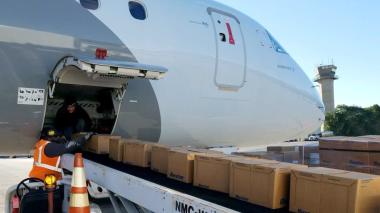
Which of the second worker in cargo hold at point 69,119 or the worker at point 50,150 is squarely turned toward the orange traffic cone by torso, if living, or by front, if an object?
the second worker in cargo hold

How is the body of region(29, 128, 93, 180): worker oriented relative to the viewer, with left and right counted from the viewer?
facing away from the viewer and to the right of the viewer

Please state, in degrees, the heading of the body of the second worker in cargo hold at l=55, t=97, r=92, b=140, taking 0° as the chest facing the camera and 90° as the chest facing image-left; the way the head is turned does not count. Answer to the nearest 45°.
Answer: approximately 0°

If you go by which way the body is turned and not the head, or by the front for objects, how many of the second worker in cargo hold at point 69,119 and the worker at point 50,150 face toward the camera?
1

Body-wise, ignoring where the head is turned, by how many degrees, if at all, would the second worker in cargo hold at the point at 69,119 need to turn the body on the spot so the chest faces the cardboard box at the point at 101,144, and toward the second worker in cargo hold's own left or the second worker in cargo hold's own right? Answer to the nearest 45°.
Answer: approximately 45° to the second worker in cargo hold's own left

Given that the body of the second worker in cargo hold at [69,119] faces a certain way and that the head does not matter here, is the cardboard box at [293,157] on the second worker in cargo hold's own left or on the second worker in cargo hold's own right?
on the second worker in cargo hold's own left

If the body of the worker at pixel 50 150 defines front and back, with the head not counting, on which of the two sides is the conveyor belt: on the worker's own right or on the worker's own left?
on the worker's own right

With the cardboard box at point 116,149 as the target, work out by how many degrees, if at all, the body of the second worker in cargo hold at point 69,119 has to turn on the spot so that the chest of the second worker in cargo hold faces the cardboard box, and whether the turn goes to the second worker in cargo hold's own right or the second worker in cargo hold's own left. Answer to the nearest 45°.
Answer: approximately 45° to the second worker in cargo hold's own left
